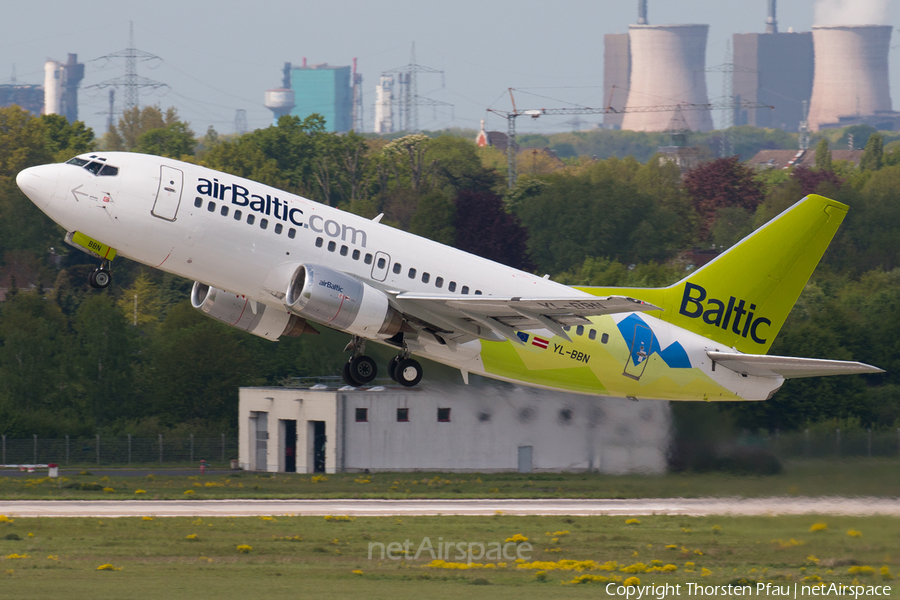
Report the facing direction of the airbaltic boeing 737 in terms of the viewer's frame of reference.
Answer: facing to the left of the viewer

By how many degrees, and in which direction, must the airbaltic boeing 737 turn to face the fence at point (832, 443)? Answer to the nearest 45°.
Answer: approximately 180°
